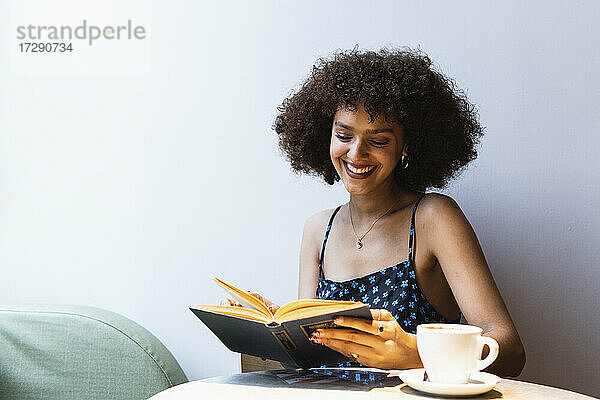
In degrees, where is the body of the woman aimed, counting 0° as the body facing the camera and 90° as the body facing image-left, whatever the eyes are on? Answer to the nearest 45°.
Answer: approximately 45°

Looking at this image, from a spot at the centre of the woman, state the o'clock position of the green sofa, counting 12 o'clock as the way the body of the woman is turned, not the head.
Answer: The green sofa is roughly at 2 o'clock from the woman.

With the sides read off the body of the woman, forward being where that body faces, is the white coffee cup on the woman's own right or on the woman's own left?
on the woman's own left
